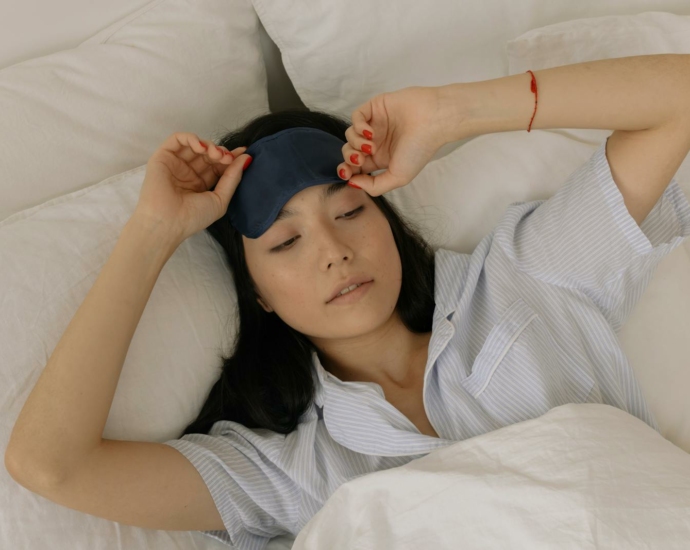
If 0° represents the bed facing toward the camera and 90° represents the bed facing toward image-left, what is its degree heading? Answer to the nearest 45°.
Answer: approximately 0°
